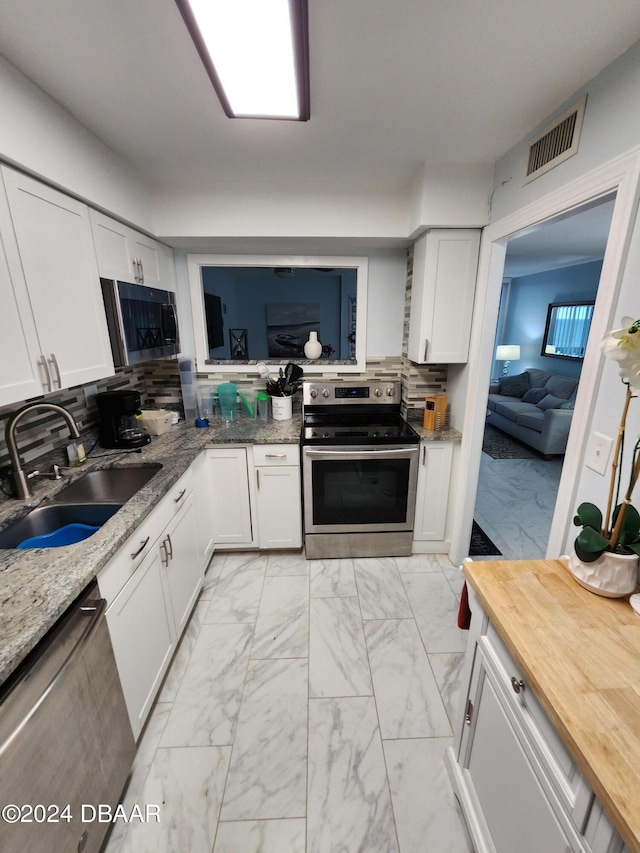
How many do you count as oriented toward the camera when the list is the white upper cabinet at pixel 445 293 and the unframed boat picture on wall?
2

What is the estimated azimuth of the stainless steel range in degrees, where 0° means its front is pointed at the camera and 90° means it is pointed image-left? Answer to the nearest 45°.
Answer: approximately 0°

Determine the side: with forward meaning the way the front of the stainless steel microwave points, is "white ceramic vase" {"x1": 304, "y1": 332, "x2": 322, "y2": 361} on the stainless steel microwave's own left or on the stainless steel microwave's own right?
on the stainless steel microwave's own left

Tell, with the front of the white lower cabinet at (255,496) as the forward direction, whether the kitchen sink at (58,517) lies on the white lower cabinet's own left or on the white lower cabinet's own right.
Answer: on the white lower cabinet's own right

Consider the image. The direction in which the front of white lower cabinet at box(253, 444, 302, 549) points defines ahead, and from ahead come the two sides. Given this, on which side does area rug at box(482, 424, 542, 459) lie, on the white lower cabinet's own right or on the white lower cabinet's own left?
on the white lower cabinet's own left

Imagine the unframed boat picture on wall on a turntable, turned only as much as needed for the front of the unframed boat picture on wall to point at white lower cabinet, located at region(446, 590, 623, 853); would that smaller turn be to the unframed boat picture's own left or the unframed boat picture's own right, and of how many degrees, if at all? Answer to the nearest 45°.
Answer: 0° — it already faces it

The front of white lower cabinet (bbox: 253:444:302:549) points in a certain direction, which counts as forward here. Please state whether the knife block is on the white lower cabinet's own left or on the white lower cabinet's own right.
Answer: on the white lower cabinet's own left
